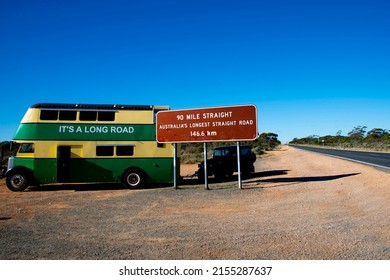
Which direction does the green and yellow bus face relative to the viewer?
to the viewer's left
